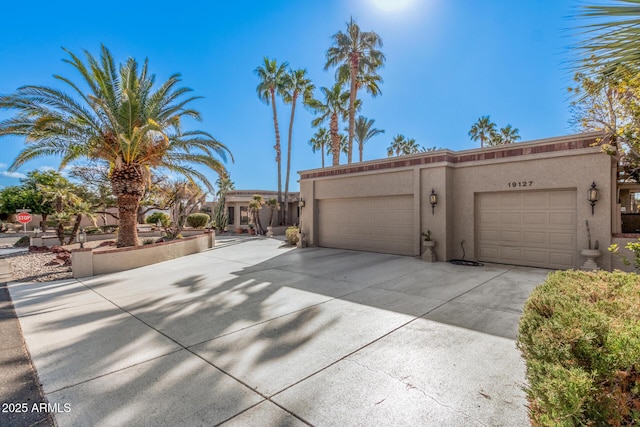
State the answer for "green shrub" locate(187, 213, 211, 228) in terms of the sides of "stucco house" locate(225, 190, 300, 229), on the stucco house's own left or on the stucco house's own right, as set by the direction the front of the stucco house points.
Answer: on the stucco house's own right

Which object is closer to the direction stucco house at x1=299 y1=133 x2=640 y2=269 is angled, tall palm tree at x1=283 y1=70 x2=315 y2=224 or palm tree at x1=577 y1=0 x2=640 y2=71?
the palm tree

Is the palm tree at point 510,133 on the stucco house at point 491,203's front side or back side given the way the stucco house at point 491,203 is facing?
on the back side

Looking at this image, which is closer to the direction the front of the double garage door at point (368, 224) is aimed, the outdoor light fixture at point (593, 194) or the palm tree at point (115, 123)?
the palm tree

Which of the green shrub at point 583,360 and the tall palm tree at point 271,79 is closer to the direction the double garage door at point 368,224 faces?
the green shrub

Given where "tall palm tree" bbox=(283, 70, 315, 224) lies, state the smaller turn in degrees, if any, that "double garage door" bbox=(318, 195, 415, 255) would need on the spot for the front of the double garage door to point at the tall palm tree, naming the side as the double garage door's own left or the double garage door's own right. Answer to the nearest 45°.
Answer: approximately 90° to the double garage door's own right

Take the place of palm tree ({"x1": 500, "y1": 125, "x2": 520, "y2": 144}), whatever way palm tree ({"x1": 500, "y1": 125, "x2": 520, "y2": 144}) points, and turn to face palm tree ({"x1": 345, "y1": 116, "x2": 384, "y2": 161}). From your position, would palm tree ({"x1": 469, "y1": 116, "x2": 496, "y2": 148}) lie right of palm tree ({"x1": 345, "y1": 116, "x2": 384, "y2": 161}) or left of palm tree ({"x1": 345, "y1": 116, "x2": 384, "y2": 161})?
right

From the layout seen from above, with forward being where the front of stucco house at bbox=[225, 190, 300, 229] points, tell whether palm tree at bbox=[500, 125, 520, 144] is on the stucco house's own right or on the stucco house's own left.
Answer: on the stucco house's own left

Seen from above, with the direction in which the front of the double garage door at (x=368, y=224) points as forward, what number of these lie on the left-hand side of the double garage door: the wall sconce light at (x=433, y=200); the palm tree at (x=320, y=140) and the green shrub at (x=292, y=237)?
1

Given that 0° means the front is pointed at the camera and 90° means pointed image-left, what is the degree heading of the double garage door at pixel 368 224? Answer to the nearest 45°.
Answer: approximately 45°

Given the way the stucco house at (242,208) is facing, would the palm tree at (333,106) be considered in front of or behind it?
in front

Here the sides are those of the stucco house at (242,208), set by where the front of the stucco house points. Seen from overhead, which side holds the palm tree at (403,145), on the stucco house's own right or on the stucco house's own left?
on the stucco house's own left
